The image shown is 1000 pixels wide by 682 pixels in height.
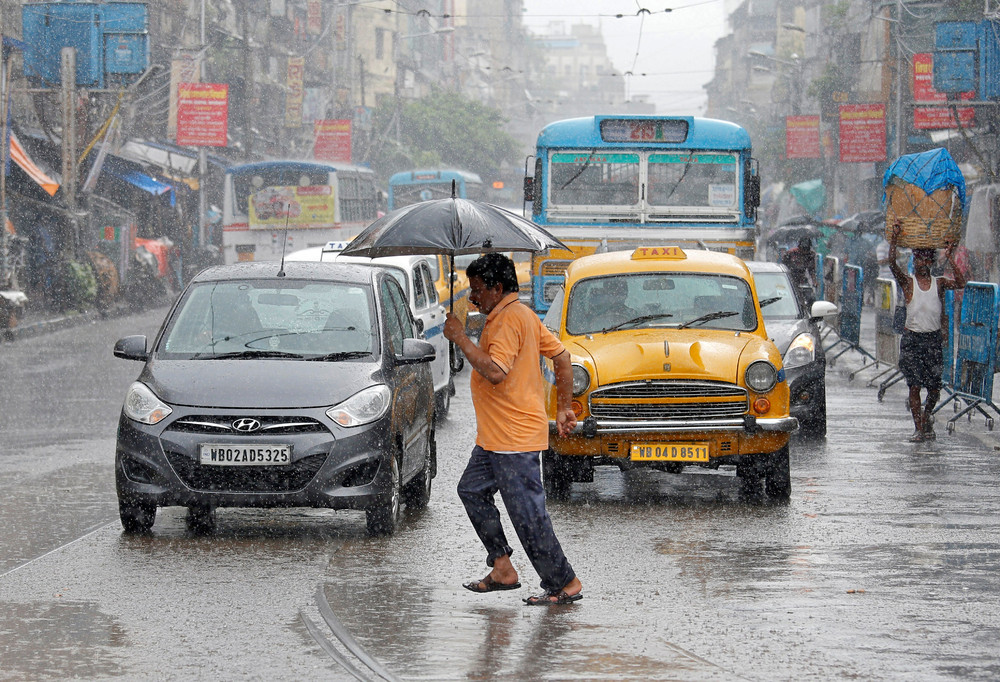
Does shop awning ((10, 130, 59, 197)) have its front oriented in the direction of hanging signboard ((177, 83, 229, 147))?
no

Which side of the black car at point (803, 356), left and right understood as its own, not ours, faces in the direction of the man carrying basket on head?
left

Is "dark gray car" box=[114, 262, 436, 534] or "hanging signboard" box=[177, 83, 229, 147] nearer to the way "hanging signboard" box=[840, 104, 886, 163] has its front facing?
the dark gray car

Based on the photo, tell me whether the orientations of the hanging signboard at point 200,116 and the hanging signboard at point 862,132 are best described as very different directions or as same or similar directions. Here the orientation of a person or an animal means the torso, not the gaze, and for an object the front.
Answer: same or similar directions

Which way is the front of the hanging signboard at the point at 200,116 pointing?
toward the camera

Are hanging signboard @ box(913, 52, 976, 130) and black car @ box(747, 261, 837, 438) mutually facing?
no

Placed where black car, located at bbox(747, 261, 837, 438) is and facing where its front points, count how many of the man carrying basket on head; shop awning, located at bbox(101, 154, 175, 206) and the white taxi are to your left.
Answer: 1

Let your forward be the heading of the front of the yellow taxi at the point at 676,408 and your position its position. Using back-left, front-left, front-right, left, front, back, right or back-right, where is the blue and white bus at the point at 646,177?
back

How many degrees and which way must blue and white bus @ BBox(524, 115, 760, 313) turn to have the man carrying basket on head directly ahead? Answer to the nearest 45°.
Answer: approximately 45° to its left

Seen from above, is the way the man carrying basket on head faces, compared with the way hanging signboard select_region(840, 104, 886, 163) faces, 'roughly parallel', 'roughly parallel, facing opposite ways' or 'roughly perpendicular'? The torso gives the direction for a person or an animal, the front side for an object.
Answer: roughly parallel

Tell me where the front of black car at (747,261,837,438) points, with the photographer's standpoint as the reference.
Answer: facing the viewer

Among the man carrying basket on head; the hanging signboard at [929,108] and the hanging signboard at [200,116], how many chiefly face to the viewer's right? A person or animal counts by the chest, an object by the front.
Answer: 0

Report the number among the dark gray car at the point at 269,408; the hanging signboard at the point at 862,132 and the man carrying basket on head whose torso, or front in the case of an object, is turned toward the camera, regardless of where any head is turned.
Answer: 3

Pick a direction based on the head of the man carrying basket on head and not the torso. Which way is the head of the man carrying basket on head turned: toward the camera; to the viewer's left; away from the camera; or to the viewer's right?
toward the camera

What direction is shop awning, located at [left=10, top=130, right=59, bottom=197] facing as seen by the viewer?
to the viewer's right

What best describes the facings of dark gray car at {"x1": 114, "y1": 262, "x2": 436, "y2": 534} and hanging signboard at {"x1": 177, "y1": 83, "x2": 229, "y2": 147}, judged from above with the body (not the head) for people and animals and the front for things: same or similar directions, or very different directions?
same or similar directions

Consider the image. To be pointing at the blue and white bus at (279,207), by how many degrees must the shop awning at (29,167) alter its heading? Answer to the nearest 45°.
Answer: approximately 45° to its left

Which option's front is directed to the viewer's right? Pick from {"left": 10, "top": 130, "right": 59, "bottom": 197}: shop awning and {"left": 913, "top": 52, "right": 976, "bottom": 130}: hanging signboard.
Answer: the shop awning

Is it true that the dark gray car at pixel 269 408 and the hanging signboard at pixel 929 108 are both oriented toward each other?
no

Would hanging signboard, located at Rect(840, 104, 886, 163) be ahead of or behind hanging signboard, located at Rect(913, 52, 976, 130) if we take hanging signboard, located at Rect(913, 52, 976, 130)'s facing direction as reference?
behind
